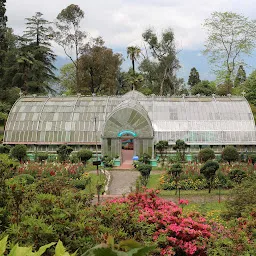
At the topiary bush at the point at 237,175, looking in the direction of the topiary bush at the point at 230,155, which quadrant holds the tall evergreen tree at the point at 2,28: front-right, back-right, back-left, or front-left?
front-left

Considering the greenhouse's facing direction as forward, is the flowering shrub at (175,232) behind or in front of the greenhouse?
in front

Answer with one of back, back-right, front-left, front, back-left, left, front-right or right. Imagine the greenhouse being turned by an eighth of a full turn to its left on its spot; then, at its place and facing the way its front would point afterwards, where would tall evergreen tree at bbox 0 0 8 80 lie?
back

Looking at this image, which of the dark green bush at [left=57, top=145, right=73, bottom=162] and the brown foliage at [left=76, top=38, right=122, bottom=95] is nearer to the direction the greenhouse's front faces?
the dark green bush

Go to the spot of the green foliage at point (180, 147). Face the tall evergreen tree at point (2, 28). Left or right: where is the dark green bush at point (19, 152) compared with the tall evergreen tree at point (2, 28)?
left

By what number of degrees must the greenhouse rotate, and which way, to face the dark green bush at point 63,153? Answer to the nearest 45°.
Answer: approximately 45° to its right

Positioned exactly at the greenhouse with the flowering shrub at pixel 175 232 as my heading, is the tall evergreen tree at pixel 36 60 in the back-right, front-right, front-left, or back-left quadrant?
back-right

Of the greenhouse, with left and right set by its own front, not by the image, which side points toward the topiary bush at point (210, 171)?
front

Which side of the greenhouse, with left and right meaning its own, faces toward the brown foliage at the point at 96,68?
back

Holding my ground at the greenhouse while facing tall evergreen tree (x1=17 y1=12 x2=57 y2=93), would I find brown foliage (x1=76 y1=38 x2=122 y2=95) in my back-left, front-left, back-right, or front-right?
front-right

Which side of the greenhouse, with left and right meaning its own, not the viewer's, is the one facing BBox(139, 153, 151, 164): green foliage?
front

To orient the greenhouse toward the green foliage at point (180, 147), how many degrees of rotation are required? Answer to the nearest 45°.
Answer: approximately 45° to its left

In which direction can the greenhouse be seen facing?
toward the camera

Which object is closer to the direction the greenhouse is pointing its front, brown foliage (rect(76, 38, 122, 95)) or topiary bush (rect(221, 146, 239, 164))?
the topiary bush
